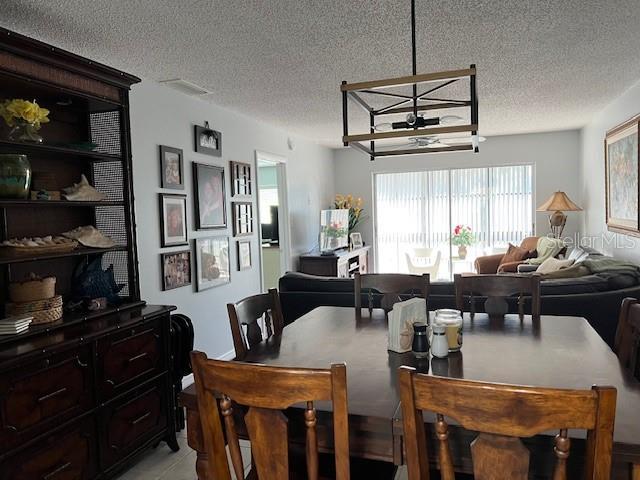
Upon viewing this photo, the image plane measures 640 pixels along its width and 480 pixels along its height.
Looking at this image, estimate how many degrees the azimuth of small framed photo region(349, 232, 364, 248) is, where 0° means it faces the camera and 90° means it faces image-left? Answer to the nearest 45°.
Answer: approximately 315°

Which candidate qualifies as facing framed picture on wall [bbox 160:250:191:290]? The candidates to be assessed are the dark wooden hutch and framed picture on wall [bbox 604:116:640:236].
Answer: framed picture on wall [bbox 604:116:640:236]

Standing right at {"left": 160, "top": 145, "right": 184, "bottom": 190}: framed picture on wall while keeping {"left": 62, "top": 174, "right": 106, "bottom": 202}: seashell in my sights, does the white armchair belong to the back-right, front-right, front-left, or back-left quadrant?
back-left

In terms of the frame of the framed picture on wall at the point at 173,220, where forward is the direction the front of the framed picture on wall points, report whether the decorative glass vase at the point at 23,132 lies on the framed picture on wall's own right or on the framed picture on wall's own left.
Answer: on the framed picture on wall's own right

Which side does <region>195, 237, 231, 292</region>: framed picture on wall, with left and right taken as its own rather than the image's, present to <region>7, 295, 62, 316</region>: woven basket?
right

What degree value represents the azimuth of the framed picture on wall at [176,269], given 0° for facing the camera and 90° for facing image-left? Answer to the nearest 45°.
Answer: approximately 315°

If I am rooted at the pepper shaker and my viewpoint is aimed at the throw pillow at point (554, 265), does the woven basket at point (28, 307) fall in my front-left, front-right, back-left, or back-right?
back-left

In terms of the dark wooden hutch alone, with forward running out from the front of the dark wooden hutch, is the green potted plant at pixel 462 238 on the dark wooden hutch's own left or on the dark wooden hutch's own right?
on the dark wooden hutch's own left

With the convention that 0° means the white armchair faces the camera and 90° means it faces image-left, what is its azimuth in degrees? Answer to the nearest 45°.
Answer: approximately 0°

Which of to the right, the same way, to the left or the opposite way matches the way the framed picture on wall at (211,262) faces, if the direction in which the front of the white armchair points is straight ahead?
to the left
